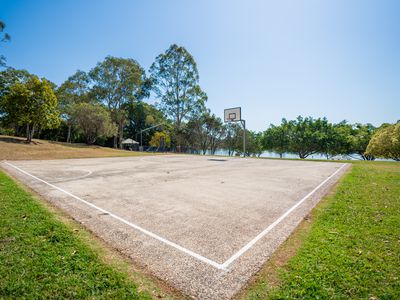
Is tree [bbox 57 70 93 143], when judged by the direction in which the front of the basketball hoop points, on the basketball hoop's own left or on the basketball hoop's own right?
on the basketball hoop's own right

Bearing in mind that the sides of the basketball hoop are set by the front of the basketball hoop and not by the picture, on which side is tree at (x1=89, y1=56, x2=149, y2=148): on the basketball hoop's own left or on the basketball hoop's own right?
on the basketball hoop's own right

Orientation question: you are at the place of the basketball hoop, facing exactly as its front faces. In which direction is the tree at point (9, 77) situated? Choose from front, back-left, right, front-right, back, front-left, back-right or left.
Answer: front-right

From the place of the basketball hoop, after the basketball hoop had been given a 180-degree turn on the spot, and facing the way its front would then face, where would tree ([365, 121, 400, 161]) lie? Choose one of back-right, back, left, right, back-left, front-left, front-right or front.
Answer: front-right

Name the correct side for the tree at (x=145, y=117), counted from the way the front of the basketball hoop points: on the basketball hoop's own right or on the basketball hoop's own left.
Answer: on the basketball hoop's own right

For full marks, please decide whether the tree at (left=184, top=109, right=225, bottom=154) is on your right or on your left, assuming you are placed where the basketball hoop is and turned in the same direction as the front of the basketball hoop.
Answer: on your right

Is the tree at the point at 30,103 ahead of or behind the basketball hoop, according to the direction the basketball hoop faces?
ahead

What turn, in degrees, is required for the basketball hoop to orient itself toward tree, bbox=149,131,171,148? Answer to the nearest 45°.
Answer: approximately 90° to its right

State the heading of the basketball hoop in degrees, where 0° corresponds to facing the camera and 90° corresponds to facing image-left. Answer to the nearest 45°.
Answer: approximately 45°
